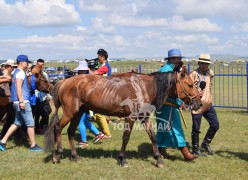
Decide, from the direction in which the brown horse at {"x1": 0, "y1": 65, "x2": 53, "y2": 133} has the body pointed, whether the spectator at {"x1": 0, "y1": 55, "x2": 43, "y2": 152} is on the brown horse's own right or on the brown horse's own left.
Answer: on the brown horse's own right

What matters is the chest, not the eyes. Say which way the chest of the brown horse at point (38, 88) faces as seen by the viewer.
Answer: to the viewer's right

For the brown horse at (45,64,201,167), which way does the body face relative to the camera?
to the viewer's right

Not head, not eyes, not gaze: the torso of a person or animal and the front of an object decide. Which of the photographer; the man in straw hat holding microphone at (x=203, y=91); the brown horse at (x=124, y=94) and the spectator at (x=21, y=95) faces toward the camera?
the man in straw hat holding microphone at (x=203, y=91)

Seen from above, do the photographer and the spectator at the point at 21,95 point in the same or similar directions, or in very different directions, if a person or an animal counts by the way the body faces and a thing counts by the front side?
very different directions

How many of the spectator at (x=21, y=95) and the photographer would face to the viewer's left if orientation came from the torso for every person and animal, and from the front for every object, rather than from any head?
1

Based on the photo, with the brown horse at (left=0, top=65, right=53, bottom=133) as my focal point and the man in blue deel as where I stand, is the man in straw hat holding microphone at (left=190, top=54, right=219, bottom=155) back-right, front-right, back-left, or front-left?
back-right

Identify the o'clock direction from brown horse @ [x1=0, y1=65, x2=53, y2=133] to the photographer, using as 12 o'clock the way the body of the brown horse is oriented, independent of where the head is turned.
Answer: The photographer is roughly at 12 o'clock from the brown horse.

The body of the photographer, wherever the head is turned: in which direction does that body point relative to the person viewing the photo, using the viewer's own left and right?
facing to the left of the viewer

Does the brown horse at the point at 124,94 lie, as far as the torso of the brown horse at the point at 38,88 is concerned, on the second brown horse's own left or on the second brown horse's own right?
on the second brown horse's own right
